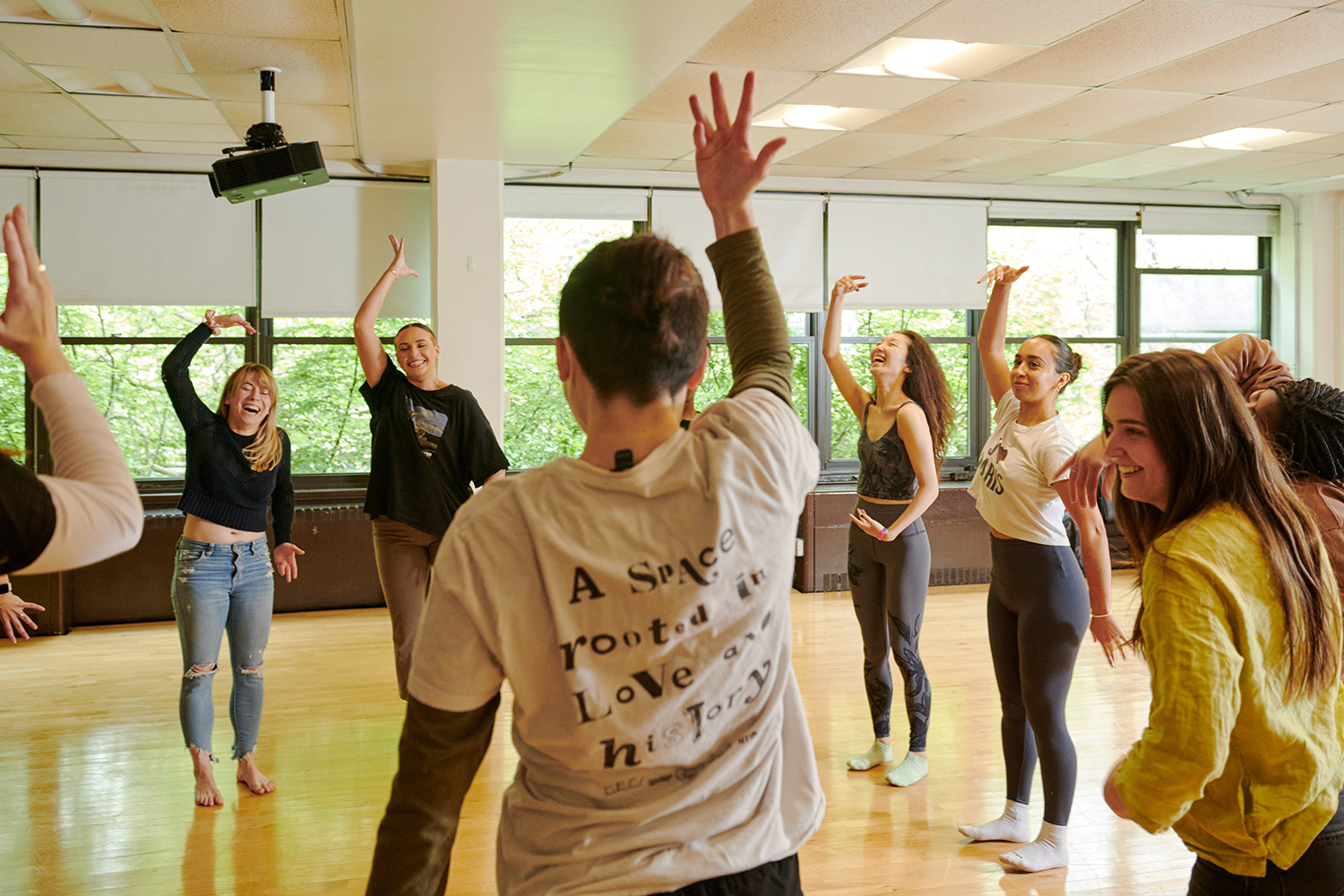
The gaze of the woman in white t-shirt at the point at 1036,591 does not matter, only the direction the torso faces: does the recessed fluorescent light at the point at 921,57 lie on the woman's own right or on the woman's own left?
on the woman's own right

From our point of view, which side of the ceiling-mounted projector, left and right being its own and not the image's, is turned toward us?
left

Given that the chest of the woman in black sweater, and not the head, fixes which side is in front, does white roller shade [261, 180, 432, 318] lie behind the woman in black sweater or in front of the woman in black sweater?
behind

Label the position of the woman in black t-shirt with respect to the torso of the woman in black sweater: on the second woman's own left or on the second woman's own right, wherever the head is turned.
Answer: on the second woman's own left

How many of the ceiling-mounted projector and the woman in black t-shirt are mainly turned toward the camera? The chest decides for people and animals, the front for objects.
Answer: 1

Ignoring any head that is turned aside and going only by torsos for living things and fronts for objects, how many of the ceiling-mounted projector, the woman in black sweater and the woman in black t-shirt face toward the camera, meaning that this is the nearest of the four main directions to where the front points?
2

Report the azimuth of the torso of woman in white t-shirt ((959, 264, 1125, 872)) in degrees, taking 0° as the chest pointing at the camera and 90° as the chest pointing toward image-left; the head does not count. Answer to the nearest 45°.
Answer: approximately 45°

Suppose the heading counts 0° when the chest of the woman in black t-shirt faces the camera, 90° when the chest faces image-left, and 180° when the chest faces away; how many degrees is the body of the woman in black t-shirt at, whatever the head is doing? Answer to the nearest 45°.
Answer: approximately 0°

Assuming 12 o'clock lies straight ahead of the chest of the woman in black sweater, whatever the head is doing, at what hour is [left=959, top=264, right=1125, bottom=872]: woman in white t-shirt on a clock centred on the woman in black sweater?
The woman in white t-shirt is roughly at 10 o'clock from the woman in black sweater.

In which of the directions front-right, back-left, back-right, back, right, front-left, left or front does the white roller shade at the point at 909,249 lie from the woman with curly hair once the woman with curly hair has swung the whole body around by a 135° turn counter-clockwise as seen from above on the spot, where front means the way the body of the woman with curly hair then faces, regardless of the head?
left
